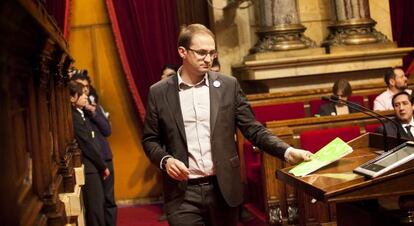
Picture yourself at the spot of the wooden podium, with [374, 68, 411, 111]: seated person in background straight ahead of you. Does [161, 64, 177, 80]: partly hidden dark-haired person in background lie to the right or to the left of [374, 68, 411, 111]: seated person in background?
left

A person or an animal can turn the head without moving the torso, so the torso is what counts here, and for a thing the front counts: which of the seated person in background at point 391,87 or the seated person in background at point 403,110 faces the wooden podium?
the seated person in background at point 403,110

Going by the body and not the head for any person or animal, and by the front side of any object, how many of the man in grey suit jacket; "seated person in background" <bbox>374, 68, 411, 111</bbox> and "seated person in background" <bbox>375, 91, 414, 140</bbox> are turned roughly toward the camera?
2

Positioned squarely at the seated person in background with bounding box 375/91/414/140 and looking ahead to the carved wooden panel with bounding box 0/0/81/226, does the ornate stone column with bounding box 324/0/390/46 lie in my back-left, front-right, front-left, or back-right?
back-right

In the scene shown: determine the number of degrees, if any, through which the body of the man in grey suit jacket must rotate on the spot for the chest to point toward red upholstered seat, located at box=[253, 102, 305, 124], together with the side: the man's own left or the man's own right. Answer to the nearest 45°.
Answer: approximately 180°
